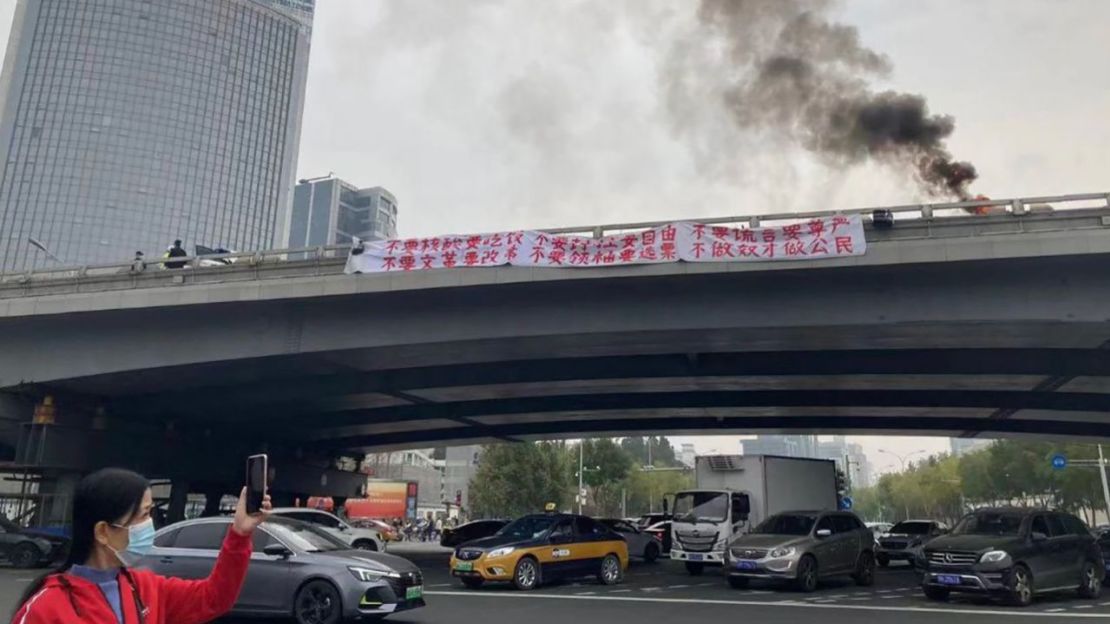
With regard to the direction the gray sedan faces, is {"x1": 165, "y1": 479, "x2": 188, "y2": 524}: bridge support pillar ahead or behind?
behind

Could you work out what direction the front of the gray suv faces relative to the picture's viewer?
facing the viewer and to the left of the viewer

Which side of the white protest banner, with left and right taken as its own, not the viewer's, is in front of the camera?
front

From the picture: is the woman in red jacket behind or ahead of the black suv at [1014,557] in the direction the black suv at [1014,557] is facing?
ahead

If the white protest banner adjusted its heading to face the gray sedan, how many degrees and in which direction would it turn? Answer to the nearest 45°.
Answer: approximately 45° to its right

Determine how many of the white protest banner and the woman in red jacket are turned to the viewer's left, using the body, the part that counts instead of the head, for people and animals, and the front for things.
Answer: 0

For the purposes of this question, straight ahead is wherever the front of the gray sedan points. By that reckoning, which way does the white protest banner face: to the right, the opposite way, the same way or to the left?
to the right

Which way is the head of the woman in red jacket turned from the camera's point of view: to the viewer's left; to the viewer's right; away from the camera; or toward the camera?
to the viewer's right

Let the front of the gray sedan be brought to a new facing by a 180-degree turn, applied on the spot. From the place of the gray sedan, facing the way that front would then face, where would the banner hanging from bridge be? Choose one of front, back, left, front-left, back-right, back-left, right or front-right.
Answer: right

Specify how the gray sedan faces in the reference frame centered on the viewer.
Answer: facing the viewer and to the right of the viewer
